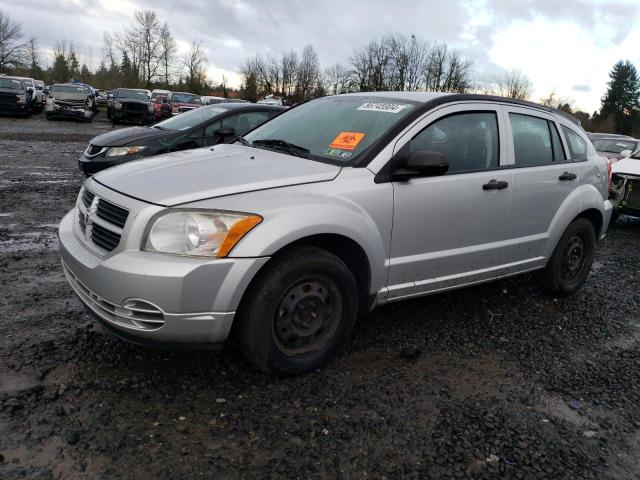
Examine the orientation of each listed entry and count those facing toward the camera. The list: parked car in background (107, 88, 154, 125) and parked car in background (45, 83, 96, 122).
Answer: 2

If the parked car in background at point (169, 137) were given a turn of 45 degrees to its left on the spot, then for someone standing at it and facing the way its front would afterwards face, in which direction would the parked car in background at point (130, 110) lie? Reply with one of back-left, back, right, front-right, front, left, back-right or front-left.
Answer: back

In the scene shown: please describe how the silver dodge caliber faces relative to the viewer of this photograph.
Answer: facing the viewer and to the left of the viewer

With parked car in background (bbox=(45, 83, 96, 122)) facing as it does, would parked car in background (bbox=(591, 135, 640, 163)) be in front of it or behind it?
in front

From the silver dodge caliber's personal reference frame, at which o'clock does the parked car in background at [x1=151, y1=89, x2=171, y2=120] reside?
The parked car in background is roughly at 4 o'clock from the silver dodge caliber.

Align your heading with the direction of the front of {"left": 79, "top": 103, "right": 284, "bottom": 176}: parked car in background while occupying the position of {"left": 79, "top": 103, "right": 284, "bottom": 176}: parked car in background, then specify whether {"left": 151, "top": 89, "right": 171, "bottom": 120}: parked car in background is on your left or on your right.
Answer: on your right

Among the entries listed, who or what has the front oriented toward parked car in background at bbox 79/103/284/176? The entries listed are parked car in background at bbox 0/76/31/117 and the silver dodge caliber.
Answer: parked car in background at bbox 0/76/31/117

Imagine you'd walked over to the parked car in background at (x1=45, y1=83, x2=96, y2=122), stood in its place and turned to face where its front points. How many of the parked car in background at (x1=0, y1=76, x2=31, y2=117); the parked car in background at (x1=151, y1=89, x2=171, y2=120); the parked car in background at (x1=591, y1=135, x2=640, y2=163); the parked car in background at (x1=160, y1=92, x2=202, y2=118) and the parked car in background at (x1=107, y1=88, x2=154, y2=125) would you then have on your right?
1

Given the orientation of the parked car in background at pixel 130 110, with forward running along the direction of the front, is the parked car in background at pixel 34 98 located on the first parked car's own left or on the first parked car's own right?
on the first parked car's own right

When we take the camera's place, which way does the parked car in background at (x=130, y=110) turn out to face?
facing the viewer

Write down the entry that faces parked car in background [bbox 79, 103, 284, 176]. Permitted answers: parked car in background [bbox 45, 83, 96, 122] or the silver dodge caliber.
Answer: parked car in background [bbox 45, 83, 96, 122]

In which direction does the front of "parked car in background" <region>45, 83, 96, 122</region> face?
toward the camera
